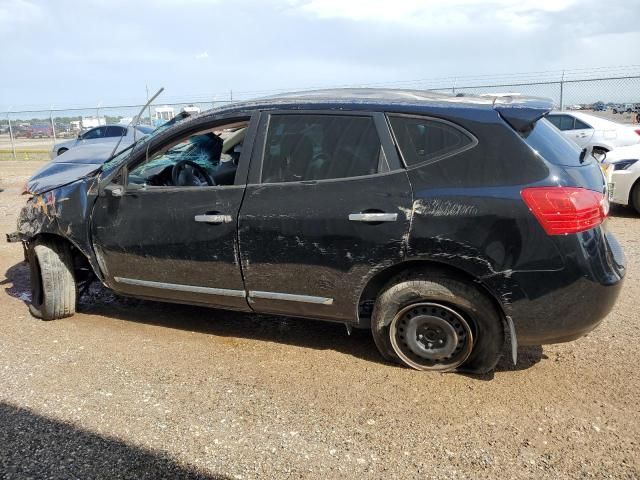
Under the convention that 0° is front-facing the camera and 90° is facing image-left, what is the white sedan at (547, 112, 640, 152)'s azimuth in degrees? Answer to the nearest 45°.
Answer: approximately 90°

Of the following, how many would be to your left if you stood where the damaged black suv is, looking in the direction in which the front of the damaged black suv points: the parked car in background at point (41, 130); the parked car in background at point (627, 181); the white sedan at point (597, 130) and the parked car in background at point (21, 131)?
0

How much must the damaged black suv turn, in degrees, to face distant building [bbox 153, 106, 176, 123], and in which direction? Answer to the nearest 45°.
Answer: approximately 90° to its right

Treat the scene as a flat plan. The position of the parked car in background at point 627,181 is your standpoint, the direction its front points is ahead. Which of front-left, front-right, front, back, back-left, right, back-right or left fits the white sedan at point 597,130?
back-right

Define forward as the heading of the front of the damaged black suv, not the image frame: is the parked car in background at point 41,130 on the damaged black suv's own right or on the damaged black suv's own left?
on the damaged black suv's own right

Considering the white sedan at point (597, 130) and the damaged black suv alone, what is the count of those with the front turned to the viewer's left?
2

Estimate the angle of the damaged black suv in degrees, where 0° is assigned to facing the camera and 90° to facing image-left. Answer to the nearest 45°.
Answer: approximately 90°

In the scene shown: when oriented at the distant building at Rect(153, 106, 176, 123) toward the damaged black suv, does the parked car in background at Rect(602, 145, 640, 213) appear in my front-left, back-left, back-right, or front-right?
front-left

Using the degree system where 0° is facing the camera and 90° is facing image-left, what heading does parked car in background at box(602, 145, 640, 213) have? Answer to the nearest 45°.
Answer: approximately 45°

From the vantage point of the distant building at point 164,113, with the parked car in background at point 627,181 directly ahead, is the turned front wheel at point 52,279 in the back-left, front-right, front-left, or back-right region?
front-right

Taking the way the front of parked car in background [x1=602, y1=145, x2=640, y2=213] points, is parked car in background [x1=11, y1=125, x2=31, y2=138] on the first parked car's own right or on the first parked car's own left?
on the first parked car's own right

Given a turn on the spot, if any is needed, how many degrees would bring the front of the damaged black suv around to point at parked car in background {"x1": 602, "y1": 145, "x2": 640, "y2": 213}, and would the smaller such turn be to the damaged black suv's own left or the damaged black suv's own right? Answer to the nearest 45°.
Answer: approximately 135° to the damaged black suv's own right
